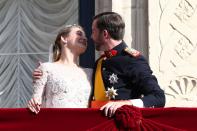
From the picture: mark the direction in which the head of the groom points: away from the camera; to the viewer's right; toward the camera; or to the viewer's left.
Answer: to the viewer's left

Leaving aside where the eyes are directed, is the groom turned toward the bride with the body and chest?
no

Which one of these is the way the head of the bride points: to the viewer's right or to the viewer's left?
to the viewer's right
